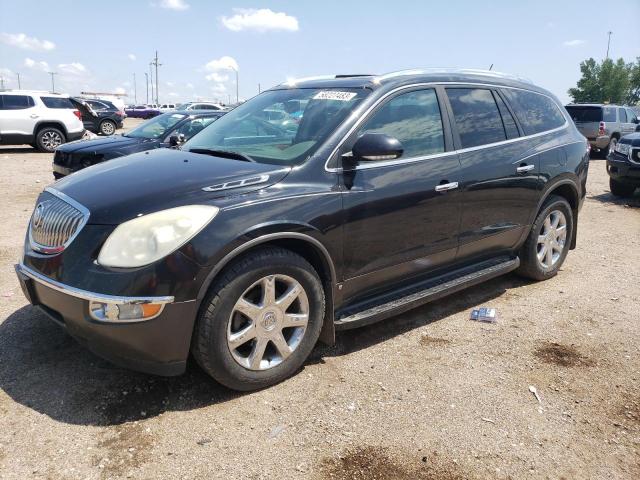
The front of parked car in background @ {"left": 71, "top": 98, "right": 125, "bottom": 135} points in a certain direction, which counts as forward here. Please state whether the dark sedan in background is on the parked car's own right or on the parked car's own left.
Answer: on the parked car's own left

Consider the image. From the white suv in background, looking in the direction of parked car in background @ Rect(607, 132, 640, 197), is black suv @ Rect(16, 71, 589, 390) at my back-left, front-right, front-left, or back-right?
front-right

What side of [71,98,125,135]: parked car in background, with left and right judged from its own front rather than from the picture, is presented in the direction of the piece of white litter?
left

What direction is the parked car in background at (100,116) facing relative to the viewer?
to the viewer's left

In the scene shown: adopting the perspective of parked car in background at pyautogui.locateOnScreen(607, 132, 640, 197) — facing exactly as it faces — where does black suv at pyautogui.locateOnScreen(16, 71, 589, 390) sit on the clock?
The black suv is roughly at 11 o'clock from the parked car in background.

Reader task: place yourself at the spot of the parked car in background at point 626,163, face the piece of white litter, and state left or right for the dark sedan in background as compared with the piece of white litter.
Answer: right

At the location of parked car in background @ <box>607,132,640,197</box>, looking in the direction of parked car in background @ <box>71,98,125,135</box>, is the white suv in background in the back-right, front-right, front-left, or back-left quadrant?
front-left

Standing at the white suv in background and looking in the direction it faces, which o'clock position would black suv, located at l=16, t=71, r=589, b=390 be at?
The black suv is roughly at 9 o'clock from the white suv in background.

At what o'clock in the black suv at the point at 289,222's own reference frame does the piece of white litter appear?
The piece of white litter is roughly at 8 o'clock from the black suv.

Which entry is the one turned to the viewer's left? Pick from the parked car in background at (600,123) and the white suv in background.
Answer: the white suv in background

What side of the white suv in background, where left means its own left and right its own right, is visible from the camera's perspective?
left

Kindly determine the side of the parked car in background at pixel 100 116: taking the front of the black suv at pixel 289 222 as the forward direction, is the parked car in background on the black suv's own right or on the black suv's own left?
on the black suv's own right

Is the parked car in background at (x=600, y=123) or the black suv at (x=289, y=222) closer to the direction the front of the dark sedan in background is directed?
the black suv

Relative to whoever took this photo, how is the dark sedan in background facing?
facing the viewer and to the left of the viewer

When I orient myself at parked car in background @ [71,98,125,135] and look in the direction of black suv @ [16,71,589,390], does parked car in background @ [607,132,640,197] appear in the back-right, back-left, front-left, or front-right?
front-left

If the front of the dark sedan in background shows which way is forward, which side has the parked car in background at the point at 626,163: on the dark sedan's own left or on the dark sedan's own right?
on the dark sedan's own left

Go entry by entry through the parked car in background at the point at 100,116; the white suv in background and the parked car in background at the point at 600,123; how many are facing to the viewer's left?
2
